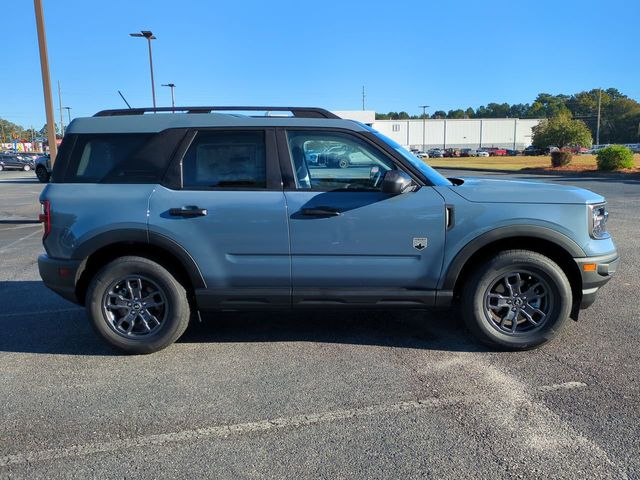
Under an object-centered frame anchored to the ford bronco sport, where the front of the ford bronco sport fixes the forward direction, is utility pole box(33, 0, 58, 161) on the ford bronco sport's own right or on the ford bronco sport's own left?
on the ford bronco sport's own left

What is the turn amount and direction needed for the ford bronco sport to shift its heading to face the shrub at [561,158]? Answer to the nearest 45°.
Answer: approximately 45° to its left

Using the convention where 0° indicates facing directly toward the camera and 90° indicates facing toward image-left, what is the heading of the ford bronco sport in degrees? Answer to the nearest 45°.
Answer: approximately 270°

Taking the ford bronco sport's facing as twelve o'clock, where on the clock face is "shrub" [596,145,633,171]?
The shrub is roughly at 10 o'clock from the ford bronco sport.

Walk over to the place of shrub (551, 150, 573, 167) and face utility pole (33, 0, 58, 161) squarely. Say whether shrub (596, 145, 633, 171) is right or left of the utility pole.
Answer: left
